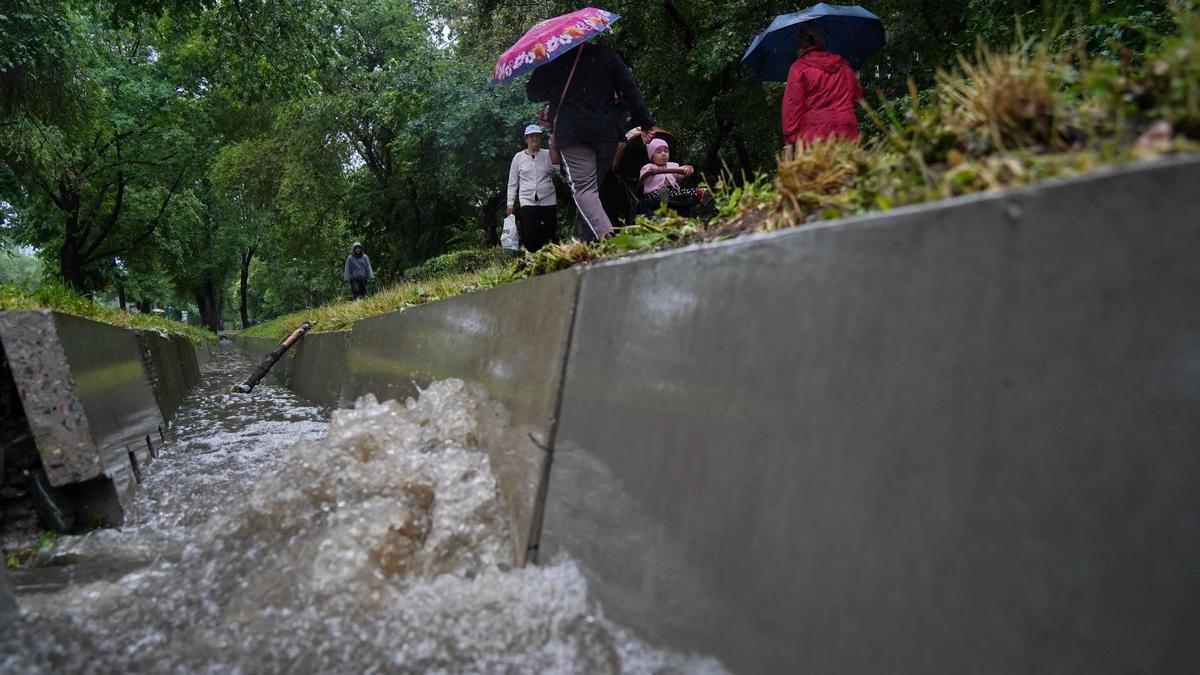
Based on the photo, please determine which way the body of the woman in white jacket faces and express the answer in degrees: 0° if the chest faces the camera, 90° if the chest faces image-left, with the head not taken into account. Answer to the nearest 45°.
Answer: approximately 0°

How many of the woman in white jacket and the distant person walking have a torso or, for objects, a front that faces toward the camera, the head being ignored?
2

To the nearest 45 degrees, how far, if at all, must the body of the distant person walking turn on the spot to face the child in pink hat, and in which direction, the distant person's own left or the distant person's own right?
0° — they already face them

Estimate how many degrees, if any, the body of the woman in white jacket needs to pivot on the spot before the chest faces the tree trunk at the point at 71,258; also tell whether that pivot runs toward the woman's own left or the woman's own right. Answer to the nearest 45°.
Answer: approximately 135° to the woman's own right

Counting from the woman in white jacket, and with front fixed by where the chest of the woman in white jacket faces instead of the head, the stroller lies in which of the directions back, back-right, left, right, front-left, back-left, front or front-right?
left

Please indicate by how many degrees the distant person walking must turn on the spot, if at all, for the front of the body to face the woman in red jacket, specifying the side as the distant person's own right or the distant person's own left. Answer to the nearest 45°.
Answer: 0° — they already face them

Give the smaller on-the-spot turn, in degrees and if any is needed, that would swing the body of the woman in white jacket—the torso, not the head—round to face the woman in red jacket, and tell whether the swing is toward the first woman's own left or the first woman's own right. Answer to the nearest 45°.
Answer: approximately 45° to the first woman's own left

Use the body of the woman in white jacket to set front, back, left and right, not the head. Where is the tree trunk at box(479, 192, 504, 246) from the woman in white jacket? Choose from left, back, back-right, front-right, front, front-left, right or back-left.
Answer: back

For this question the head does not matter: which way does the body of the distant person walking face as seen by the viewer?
toward the camera
